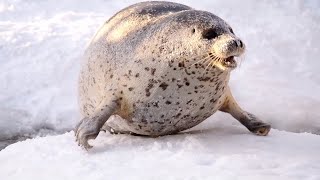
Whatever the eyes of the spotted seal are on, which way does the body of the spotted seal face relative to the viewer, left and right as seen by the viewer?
facing the viewer and to the right of the viewer
